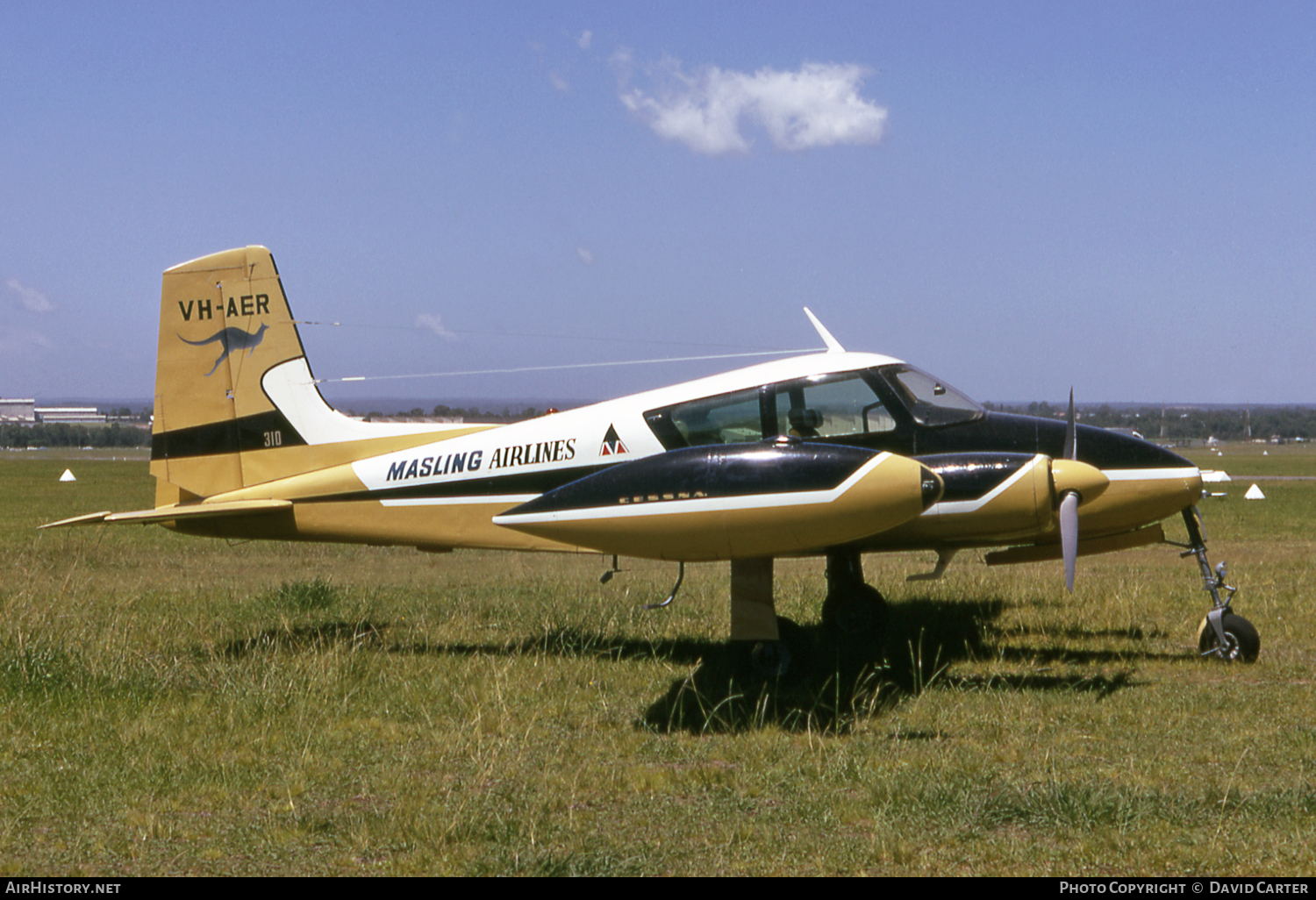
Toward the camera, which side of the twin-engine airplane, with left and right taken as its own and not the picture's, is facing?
right
